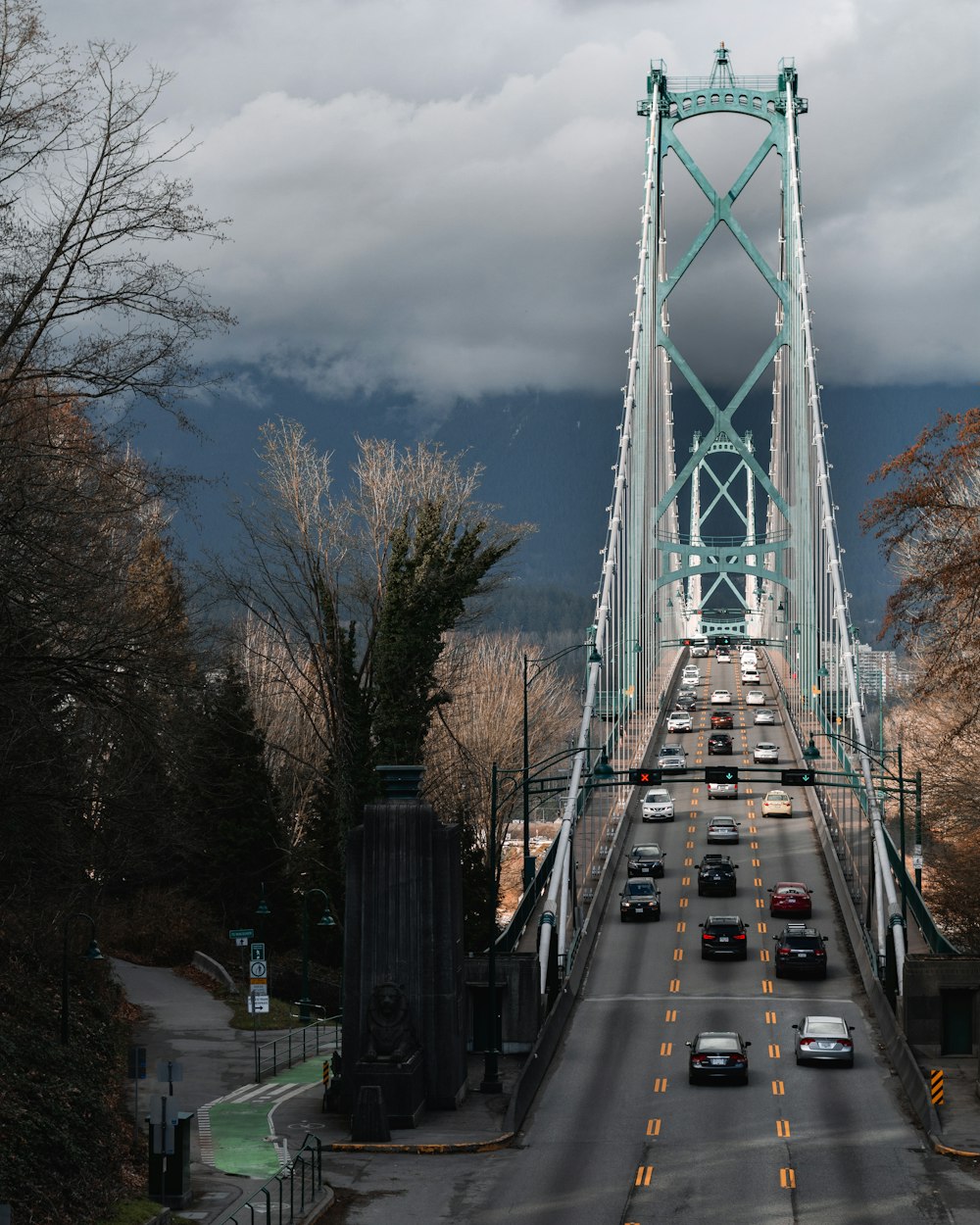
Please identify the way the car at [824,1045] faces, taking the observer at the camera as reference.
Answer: facing away from the viewer

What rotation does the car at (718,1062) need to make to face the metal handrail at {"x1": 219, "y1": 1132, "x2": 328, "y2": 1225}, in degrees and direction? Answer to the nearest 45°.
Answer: approximately 135° to its left

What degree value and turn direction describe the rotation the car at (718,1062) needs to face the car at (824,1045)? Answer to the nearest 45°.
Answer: approximately 45° to its right

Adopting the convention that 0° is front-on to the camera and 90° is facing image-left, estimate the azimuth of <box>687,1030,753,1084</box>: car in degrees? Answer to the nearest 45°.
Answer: approximately 180°

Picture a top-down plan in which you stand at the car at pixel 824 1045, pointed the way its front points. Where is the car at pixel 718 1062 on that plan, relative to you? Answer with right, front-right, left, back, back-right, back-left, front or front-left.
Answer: back-left

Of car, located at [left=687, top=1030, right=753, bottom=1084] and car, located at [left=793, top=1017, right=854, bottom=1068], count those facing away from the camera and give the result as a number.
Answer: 2

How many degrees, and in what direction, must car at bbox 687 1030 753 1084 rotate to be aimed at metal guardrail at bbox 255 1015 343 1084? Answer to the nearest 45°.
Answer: approximately 45° to its left

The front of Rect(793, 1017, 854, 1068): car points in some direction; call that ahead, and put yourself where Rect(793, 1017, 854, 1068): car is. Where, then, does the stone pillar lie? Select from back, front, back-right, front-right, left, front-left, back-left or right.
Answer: back-left

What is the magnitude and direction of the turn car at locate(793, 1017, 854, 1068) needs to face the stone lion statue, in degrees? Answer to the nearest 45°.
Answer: approximately 135° to its left
